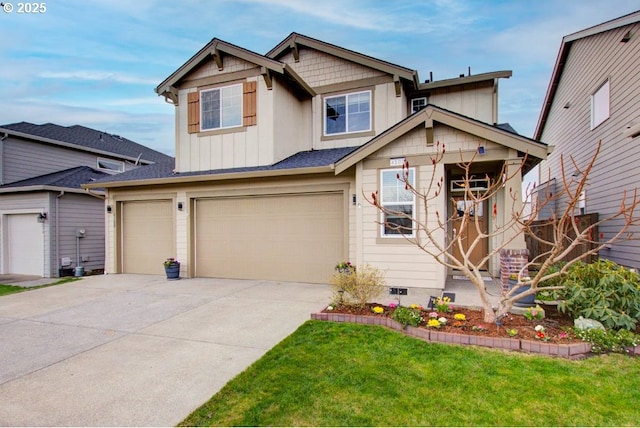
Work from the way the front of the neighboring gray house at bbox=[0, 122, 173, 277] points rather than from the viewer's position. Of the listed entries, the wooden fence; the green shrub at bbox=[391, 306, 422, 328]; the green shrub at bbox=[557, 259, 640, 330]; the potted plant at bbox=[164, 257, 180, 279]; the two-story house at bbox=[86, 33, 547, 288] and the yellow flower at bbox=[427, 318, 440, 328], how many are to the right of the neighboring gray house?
0

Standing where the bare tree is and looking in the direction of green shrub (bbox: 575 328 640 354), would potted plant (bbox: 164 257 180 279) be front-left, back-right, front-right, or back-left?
back-right

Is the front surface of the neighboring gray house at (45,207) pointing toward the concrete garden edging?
no

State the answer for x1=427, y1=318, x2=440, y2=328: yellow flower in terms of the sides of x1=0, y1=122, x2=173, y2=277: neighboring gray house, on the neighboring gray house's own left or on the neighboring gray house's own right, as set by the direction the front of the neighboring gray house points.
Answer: on the neighboring gray house's own left

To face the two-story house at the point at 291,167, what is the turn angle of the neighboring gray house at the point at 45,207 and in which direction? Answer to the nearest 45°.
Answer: approximately 90° to its left

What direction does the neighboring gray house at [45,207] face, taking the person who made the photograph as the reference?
facing the viewer and to the left of the viewer

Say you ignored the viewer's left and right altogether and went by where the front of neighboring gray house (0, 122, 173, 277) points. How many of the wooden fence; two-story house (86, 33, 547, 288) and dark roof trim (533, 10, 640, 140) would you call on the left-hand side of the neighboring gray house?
3

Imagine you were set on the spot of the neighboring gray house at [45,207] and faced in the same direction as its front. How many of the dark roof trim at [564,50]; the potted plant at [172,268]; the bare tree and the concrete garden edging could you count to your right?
0

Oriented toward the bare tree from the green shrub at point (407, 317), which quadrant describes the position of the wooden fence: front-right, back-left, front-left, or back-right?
front-left

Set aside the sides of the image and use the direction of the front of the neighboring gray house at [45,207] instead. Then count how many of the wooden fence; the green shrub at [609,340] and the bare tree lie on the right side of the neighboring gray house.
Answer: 0

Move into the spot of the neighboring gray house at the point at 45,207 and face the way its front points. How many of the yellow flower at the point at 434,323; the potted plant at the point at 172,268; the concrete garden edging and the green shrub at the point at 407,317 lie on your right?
0

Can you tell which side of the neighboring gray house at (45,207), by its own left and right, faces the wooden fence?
left

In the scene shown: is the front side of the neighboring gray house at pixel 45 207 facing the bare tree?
no

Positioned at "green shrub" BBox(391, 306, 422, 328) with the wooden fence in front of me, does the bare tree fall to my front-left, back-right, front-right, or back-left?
front-right

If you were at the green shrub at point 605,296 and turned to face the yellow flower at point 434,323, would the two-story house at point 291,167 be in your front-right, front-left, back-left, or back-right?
front-right

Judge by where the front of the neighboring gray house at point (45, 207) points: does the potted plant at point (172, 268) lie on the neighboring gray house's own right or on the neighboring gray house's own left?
on the neighboring gray house's own left

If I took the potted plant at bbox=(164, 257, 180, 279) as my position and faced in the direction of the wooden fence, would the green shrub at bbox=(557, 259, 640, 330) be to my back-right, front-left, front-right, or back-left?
front-right

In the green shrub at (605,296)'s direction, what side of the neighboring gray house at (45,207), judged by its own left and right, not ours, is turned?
left
